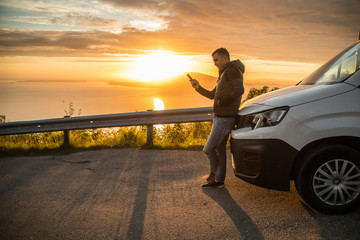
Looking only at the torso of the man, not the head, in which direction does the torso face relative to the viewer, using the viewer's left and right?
facing to the left of the viewer

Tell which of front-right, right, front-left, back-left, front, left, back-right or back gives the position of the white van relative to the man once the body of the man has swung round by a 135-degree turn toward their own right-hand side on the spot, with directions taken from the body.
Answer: right

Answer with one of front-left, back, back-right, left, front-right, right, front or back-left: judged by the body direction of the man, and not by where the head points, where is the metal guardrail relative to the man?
front-right

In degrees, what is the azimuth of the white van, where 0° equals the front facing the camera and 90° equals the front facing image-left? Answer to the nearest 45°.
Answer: approximately 90°

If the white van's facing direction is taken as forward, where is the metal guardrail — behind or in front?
in front
